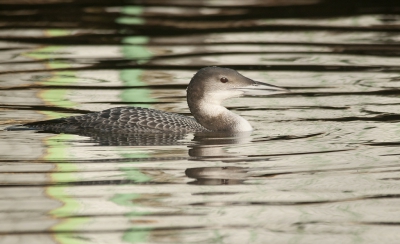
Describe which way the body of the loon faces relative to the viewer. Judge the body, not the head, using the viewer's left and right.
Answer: facing to the right of the viewer
